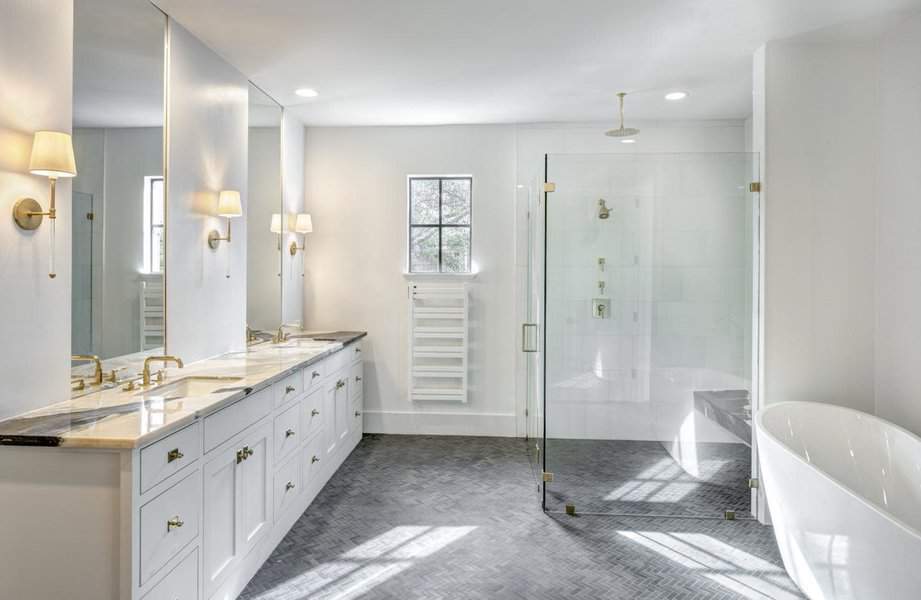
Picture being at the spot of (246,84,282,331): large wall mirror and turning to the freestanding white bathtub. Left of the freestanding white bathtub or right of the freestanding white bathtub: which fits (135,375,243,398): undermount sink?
right

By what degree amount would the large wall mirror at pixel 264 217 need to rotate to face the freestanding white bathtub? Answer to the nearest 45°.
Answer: approximately 45° to its right

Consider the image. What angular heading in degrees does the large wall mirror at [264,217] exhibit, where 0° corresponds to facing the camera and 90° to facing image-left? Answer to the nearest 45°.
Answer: approximately 270°

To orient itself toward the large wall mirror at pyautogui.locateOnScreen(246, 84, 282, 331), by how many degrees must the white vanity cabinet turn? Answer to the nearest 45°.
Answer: approximately 135° to its left

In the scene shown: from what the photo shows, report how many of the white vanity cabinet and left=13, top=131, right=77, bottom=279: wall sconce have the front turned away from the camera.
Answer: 0
